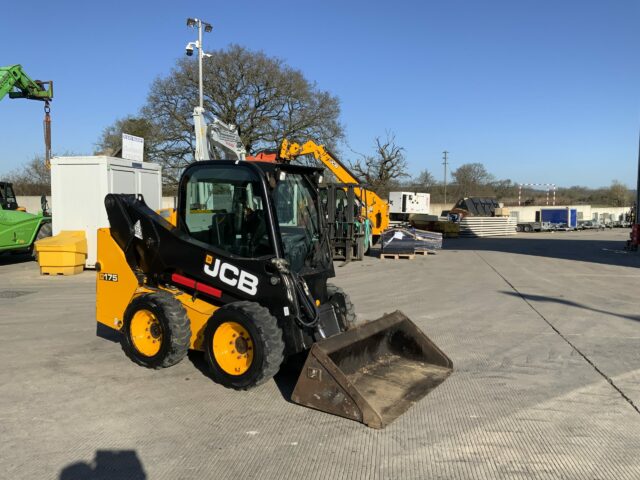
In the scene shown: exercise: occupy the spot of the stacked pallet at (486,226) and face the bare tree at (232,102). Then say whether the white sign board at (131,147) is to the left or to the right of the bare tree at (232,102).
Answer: left

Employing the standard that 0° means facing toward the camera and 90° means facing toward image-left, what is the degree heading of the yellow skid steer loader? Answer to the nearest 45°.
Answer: approximately 315°

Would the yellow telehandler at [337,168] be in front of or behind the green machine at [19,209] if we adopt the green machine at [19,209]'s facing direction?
in front

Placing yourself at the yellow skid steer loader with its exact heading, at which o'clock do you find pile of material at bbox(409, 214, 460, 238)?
The pile of material is roughly at 8 o'clock from the yellow skid steer loader.

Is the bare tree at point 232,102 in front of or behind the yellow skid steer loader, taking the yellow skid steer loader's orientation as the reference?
behind

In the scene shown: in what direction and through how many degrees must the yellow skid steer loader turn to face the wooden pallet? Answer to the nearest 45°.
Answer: approximately 135° to its left

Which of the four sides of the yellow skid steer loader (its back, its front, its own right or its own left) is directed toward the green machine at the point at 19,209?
back

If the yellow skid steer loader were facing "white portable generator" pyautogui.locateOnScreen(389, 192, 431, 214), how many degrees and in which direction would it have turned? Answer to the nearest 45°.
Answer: approximately 135° to its left

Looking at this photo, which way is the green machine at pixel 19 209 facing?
to the viewer's right

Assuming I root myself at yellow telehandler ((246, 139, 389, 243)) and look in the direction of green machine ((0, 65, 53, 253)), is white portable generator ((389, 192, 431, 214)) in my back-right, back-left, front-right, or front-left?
back-right
